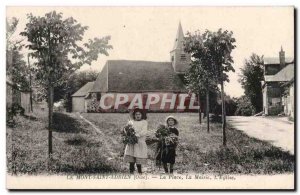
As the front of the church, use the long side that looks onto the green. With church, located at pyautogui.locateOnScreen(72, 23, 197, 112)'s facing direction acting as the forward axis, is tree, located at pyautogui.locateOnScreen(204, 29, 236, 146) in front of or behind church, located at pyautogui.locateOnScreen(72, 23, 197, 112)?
in front
